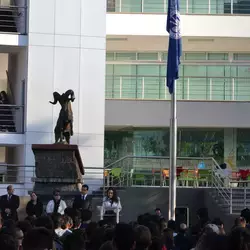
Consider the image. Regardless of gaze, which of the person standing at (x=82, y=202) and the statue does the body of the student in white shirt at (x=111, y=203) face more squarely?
the person standing

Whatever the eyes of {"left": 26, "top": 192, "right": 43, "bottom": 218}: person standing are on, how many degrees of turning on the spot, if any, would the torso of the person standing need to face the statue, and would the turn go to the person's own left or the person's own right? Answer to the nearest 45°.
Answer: approximately 180°

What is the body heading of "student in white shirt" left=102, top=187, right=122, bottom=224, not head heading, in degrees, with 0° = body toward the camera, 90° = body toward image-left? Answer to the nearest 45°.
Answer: approximately 0°

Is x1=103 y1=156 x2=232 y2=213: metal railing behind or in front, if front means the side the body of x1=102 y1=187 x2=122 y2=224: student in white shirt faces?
behind

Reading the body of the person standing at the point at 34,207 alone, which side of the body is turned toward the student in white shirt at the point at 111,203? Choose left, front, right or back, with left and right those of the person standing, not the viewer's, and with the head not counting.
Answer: left

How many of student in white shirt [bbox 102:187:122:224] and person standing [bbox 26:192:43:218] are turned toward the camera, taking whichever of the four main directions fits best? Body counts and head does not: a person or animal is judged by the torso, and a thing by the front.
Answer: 2

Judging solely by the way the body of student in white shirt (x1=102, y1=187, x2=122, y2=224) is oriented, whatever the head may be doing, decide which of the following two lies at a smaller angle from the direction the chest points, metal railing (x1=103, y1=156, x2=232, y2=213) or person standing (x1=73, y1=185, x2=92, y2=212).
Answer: the person standing
